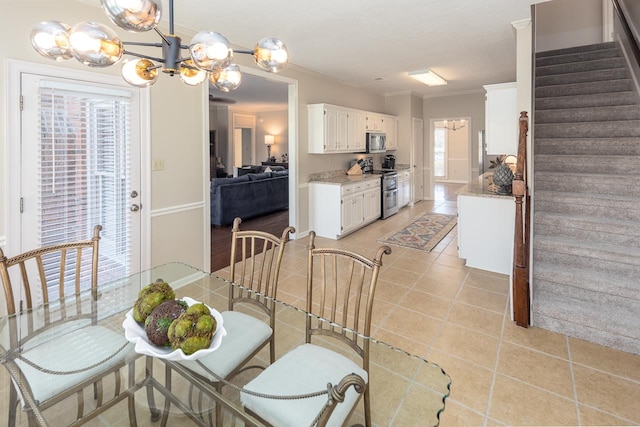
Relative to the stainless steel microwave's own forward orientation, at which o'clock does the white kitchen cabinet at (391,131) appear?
The white kitchen cabinet is roughly at 8 o'clock from the stainless steel microwave.

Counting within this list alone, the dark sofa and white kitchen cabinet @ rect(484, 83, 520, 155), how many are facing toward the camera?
0

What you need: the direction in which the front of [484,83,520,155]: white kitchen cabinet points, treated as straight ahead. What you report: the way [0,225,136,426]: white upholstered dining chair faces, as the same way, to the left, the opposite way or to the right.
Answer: the opposite way

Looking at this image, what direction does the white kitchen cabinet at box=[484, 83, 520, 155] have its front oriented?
to the viewer's left

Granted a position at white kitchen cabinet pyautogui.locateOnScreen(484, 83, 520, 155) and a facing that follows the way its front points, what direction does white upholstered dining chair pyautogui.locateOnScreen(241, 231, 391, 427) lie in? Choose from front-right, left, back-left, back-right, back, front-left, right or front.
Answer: left

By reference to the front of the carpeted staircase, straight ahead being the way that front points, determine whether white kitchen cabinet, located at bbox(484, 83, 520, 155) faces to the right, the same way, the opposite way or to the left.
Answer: to the right

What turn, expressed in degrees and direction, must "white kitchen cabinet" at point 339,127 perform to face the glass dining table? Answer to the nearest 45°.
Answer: approximately 45° to its right

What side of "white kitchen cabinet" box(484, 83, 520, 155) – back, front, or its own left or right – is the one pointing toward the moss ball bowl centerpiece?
left

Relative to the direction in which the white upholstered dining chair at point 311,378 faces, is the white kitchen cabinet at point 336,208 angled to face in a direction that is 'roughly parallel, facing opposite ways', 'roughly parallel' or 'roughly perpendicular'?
roughly perpendicular

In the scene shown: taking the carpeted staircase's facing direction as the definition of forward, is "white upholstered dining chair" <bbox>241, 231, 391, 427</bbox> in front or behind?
in front
